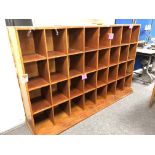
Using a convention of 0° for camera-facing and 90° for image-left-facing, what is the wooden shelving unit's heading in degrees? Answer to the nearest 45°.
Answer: approximately 315°
